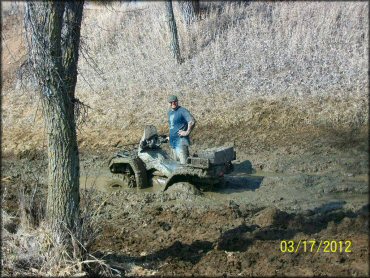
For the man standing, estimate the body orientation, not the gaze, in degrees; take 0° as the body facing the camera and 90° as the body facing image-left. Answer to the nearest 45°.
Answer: approximately 45°
